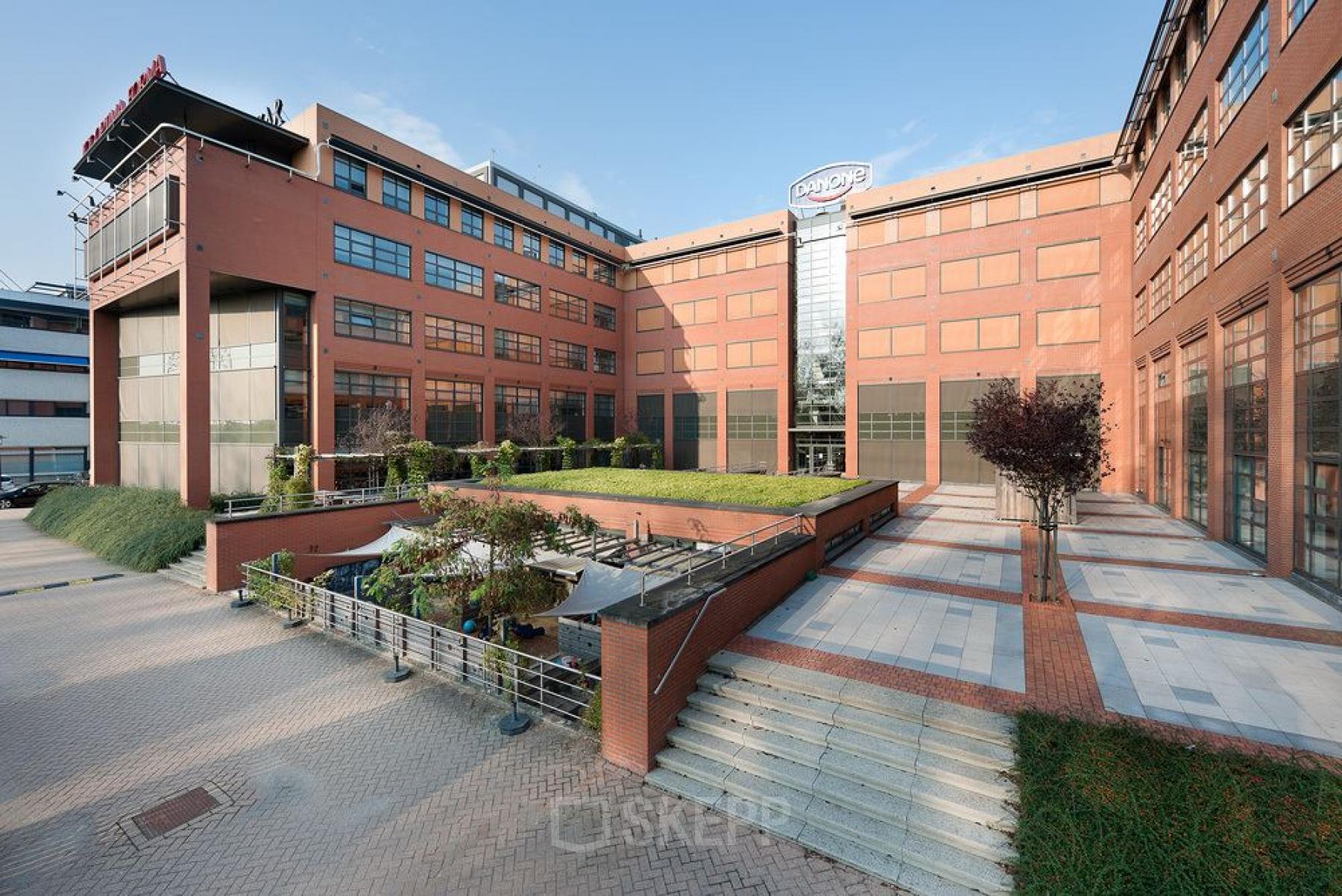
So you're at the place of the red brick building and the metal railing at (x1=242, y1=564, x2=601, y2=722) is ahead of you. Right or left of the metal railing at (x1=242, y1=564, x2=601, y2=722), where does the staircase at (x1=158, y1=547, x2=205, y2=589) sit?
right

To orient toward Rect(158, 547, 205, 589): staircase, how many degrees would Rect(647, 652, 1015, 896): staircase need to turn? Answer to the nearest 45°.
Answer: approximately 45° to its right

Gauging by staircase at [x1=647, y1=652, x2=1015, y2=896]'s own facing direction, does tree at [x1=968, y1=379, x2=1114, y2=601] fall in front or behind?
behind

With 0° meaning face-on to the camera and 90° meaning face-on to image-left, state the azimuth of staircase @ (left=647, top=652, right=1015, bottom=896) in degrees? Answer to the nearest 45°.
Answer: approximately 45°

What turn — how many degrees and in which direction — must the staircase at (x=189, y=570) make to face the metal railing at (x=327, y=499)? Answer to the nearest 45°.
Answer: approximately 135° to its left

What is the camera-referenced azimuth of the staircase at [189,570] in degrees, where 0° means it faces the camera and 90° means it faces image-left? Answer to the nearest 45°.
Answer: approximately 45°

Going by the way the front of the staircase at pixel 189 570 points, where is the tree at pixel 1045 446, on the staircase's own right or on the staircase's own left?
on the staircase's own left
